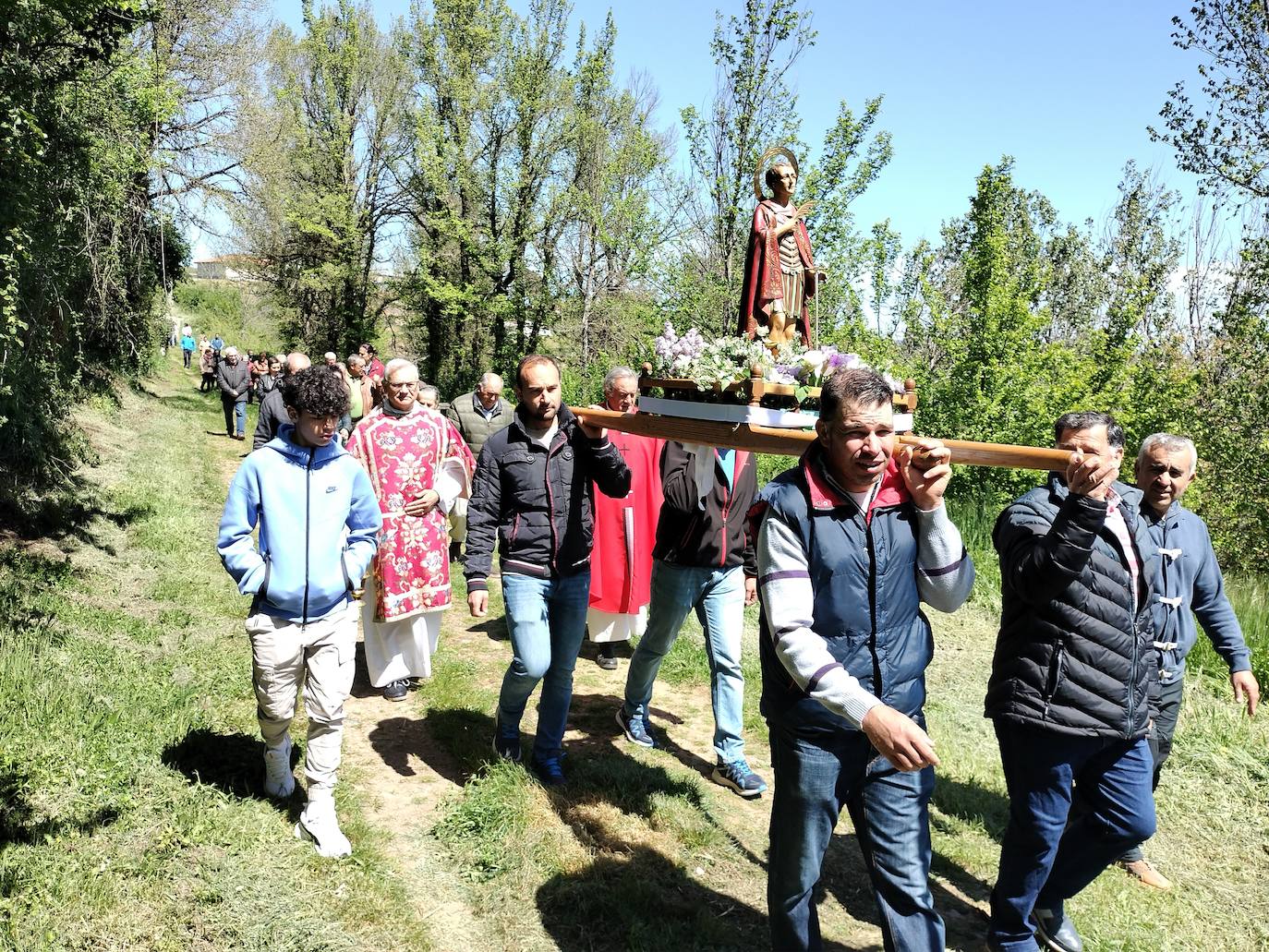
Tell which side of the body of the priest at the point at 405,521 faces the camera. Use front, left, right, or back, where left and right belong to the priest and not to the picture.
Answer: front

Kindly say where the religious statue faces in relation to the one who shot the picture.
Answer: facing the viewer and to the right of the viewer

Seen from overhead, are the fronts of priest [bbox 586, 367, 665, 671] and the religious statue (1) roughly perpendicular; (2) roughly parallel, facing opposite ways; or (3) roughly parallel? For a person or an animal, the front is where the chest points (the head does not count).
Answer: roughly parallel

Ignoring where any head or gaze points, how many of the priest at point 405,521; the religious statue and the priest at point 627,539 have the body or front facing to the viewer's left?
0

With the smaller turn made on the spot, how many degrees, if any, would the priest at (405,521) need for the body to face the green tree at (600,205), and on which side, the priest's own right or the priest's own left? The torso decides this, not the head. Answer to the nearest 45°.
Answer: approximately 180°

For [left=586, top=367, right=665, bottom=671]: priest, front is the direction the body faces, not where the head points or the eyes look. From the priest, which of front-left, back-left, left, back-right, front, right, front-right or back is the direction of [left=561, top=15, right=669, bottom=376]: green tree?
back-left

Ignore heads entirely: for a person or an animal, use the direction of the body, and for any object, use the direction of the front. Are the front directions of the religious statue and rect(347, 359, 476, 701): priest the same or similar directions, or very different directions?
same or similar directions

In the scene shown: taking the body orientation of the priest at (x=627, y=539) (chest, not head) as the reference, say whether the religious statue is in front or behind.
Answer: in front

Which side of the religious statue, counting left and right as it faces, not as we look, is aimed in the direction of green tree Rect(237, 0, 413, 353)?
back

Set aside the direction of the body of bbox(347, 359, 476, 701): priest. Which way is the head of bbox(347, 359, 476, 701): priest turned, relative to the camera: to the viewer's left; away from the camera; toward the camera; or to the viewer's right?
toward the camera

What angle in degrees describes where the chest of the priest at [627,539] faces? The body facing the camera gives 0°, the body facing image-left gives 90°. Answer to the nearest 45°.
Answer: approximately 315°

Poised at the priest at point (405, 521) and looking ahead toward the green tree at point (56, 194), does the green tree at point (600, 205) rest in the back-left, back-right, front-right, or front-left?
front-right
